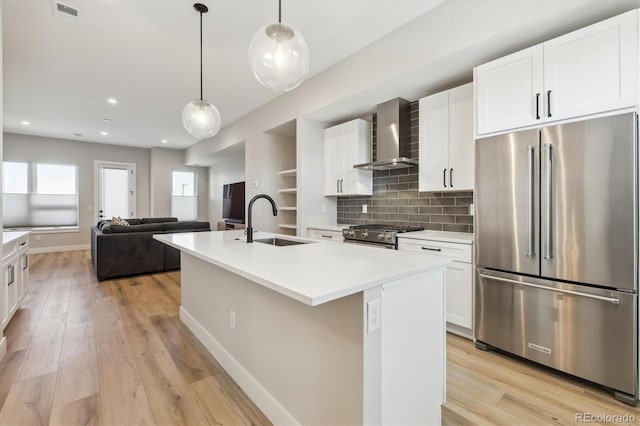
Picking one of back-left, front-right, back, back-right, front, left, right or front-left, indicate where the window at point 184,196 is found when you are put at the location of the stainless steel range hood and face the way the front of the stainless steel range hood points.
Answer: right

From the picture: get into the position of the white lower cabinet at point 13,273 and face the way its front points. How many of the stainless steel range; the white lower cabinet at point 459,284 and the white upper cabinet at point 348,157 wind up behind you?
0

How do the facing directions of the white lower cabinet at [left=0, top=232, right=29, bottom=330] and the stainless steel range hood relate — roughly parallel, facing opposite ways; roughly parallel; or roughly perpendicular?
roughly parallel, facing opposite ways

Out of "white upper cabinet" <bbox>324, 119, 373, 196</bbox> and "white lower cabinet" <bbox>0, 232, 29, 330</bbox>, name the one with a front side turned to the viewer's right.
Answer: the white lower cabinet

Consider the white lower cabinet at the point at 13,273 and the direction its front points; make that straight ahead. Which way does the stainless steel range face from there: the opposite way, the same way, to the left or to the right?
the opposite way

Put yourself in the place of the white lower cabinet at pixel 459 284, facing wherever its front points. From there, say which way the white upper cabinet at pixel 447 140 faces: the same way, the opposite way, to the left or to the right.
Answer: the same way

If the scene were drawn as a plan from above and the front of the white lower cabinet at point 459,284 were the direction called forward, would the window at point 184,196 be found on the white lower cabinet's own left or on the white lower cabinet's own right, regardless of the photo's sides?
on the white lower cabinet's own right

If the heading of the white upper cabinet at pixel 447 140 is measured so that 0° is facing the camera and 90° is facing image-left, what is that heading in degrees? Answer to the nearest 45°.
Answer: approximately 45°

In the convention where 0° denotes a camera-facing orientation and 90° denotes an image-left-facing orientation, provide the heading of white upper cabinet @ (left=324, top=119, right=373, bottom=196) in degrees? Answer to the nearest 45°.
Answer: approximately 45°

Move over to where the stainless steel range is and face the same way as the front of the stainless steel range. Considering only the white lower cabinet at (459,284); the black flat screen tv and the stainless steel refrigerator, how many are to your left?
2

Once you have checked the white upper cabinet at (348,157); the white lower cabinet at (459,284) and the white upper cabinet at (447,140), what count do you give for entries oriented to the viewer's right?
0

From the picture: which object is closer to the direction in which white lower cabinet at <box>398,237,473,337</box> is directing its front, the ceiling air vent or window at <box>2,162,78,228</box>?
the ceiling air vent

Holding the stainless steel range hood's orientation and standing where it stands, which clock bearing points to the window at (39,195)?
The window is roughly at 2 o'clock from the stainless steel range hood.

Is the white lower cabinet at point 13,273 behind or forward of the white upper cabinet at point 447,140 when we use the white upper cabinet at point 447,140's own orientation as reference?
forward

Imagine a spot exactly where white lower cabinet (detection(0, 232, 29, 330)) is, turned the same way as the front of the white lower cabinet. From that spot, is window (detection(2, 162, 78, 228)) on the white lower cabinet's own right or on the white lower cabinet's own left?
on the white lower cabinet's own left

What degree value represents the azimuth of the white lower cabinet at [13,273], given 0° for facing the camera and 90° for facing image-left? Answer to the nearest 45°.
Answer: approximately 270°

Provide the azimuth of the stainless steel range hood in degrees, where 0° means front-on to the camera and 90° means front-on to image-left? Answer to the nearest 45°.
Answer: approximately 45°

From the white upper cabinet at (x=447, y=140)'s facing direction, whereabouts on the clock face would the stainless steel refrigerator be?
The stainless steel refrigerator is roughly at 9 o'clock from the white upper cabinet.

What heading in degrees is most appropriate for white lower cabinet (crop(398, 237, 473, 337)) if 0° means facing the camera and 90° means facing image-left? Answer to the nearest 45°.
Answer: approximately 45°
